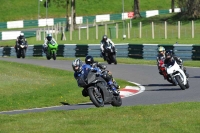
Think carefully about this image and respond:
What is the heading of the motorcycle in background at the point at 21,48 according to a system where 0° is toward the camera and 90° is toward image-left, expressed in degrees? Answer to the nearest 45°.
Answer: approximately 0°

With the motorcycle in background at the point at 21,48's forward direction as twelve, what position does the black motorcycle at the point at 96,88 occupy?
The black motorcycle is roughly at 12 o'clock from the motorcycle in background.

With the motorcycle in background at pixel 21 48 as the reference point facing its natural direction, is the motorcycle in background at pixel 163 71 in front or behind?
in front

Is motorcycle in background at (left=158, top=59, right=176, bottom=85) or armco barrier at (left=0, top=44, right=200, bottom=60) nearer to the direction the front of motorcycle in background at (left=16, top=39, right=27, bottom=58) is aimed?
the motorcycle in background

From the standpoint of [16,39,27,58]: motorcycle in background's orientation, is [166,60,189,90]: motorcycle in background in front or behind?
in front

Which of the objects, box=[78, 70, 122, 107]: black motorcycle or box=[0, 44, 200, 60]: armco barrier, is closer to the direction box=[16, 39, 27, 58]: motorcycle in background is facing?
the black motorcycle

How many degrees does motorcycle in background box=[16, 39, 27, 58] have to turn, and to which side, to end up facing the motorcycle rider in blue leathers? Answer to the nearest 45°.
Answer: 0° — it already faces them
